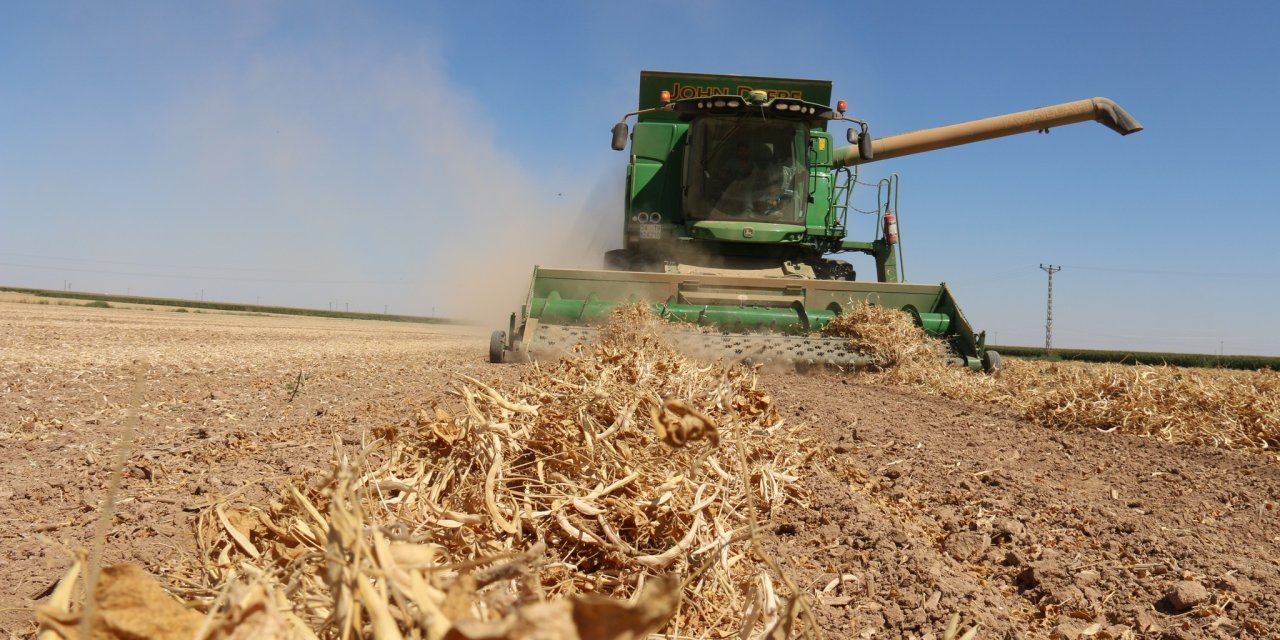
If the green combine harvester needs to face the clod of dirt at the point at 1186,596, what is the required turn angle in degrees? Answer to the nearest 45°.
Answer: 0° — it already faces it

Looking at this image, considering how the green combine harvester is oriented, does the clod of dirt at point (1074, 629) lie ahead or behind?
ahead

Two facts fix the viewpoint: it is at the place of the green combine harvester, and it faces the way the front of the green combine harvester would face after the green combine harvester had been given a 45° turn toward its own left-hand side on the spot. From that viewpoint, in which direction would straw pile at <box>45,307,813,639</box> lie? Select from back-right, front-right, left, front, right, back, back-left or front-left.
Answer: front-right

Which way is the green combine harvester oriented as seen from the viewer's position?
toward the camera

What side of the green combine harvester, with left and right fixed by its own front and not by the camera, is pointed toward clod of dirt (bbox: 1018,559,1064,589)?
front

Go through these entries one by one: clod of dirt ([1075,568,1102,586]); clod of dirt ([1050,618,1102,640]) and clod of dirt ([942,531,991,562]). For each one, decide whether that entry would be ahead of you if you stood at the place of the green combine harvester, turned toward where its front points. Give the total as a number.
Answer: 3

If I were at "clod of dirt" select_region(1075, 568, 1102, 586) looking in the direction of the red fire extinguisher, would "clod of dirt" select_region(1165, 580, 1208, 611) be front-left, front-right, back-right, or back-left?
back-right

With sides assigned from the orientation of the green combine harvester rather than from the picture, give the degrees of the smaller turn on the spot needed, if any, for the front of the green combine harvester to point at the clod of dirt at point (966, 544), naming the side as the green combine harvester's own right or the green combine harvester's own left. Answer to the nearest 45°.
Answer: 0° — it already faces it
